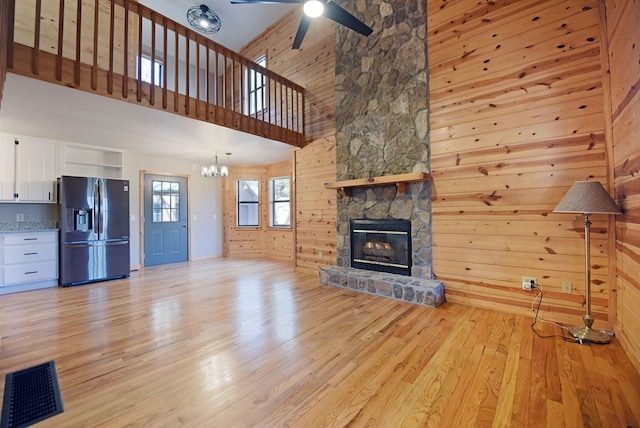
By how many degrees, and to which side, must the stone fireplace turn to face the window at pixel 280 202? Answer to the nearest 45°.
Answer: approximately 90° to its right

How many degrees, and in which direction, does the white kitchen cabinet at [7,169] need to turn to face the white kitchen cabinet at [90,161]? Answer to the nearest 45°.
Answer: approximately 135° to its left

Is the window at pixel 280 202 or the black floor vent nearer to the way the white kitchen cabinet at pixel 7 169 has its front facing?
the black floor vent

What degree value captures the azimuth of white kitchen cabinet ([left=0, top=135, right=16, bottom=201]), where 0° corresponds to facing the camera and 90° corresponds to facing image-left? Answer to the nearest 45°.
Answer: approximately 0°

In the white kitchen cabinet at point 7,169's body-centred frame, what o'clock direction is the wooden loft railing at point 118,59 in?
The wooden loft railing is roughly at 11 o'clock from the white kitchen cabinet.

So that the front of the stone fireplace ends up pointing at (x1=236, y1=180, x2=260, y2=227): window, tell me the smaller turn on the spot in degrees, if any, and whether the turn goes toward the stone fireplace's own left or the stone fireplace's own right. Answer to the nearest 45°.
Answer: approximately 90° to the stone fireplace's own right

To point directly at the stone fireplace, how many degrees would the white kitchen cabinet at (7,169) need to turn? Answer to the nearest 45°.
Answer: approximately 45° to its left

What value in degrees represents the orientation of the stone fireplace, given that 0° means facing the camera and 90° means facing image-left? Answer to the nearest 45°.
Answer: approximately 45°

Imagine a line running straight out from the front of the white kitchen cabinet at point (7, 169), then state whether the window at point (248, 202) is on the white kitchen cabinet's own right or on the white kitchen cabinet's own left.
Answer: on the white kitchen cabinet's own left
